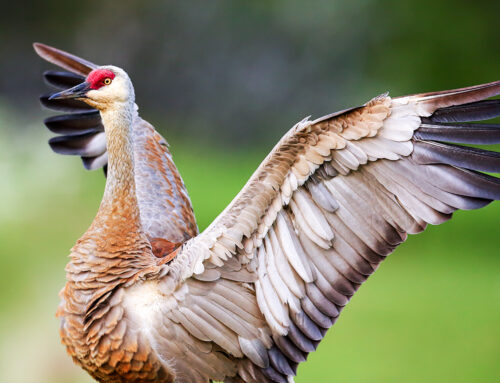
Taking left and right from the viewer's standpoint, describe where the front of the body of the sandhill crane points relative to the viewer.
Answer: facing the viewer and to the left of the viewer
